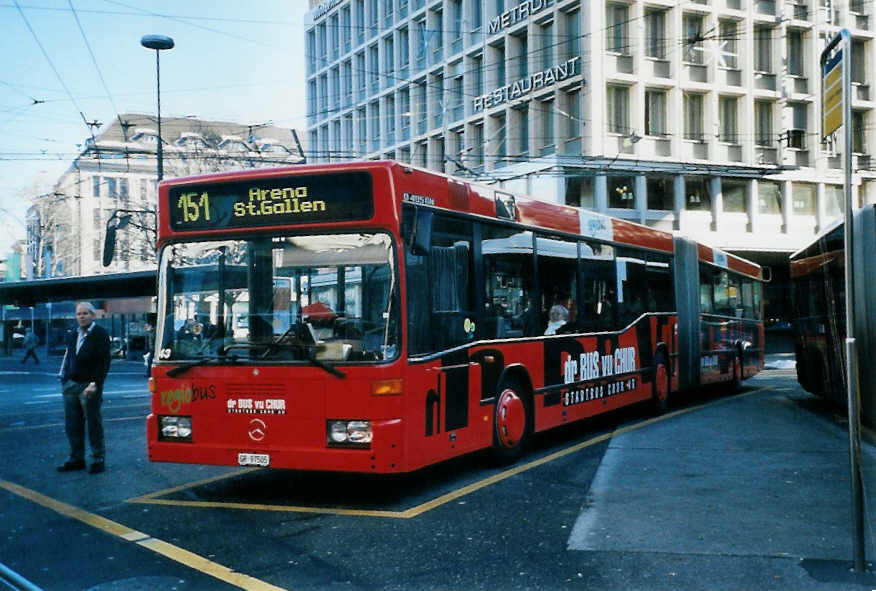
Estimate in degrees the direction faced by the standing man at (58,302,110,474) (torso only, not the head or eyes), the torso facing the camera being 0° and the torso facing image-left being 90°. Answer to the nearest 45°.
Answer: approximately 45°

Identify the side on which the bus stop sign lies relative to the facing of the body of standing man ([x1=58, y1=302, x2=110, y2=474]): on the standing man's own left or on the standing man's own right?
on the standing man's own left

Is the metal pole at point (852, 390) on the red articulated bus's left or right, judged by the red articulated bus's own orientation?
on its left

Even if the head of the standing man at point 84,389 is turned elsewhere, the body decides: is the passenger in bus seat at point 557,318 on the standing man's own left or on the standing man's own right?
on the standing man's own left

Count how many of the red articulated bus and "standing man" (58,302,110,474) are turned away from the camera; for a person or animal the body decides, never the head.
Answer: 0

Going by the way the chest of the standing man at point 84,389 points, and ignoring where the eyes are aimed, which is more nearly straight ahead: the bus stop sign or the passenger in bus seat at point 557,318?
the bus stop sign

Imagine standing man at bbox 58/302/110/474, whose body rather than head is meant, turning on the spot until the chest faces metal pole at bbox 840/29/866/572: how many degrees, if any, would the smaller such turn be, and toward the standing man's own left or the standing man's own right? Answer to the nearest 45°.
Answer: approximately 90° to the standing man's own left

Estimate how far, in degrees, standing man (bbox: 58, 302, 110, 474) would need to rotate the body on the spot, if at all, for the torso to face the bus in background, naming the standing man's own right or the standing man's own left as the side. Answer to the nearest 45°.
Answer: approximately 135° to the standing man's own left

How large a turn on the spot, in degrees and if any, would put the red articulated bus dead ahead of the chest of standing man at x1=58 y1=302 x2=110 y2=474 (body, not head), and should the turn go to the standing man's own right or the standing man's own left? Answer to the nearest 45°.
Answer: approximately 90° to the standing man's own left

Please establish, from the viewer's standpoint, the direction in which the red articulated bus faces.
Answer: facing the viewer and to the left of the viewer
